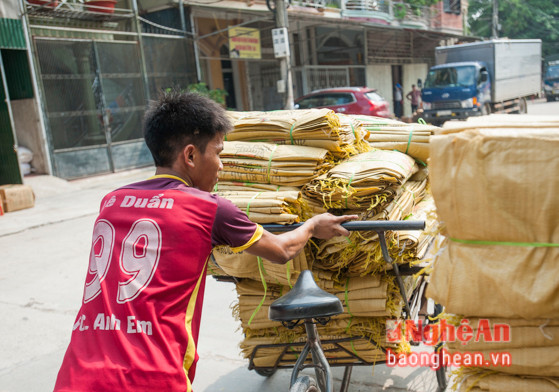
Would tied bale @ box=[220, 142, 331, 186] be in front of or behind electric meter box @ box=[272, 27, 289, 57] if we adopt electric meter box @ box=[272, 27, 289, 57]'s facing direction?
in front

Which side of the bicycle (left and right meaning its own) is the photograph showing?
back

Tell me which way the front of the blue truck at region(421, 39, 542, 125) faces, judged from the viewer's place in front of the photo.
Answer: facing the viewer and to the left of the viewer

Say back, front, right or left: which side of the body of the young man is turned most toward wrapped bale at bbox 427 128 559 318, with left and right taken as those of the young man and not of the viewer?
right

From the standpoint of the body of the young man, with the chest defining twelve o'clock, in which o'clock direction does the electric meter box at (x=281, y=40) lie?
The electric meter box is roughly at 11 o'clock from the young man.

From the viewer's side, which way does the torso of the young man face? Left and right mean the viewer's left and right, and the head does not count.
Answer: facing away from the viewer and to the right of the viewer

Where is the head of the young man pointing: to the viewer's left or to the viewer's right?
to the viewer's right

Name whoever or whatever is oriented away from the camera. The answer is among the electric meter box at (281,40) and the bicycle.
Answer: the bicycle

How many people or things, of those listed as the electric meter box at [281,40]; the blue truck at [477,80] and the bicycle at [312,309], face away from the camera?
1

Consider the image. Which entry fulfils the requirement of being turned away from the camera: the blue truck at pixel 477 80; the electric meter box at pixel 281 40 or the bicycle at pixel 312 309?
the bicycle

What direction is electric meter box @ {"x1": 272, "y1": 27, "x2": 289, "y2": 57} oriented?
toward the camera

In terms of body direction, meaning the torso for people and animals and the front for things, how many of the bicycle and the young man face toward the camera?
0

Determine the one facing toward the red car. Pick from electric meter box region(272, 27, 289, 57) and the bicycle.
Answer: the bicycle

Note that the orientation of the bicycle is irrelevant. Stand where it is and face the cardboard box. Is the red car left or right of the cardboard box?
right

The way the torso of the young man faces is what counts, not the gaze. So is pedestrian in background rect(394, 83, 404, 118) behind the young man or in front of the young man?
in front

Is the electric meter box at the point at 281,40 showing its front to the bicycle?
yes

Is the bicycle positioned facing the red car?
yes

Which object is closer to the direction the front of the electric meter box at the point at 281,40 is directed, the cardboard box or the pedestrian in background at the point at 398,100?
the cardboard box

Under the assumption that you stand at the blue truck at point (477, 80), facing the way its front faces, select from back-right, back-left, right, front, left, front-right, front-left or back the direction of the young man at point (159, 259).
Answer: front-left

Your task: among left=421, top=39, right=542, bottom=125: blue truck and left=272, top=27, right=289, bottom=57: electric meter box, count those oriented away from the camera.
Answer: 0

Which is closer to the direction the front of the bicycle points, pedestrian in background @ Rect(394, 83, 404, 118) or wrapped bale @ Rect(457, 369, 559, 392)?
the pedestrian in background
